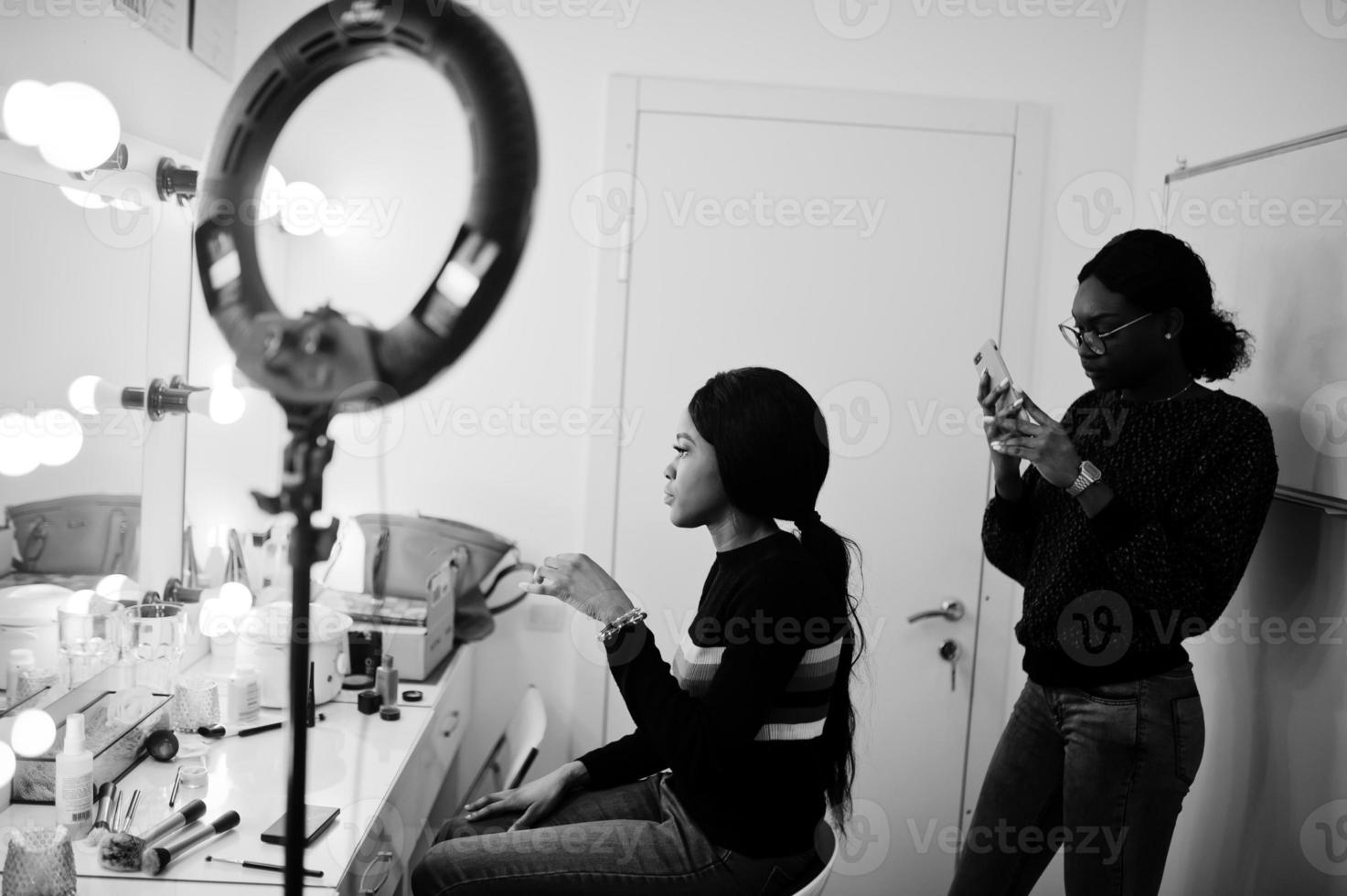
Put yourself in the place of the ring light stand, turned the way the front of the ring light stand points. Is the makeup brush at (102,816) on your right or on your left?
on your left

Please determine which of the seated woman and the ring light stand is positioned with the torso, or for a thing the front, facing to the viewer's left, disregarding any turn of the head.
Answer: the seated woman

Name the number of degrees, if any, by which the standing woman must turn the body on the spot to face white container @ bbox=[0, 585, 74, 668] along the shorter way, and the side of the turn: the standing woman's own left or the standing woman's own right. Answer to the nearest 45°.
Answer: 0° — they already face it

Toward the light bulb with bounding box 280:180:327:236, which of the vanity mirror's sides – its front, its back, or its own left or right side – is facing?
left

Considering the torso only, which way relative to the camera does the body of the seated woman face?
to the viewer's left
